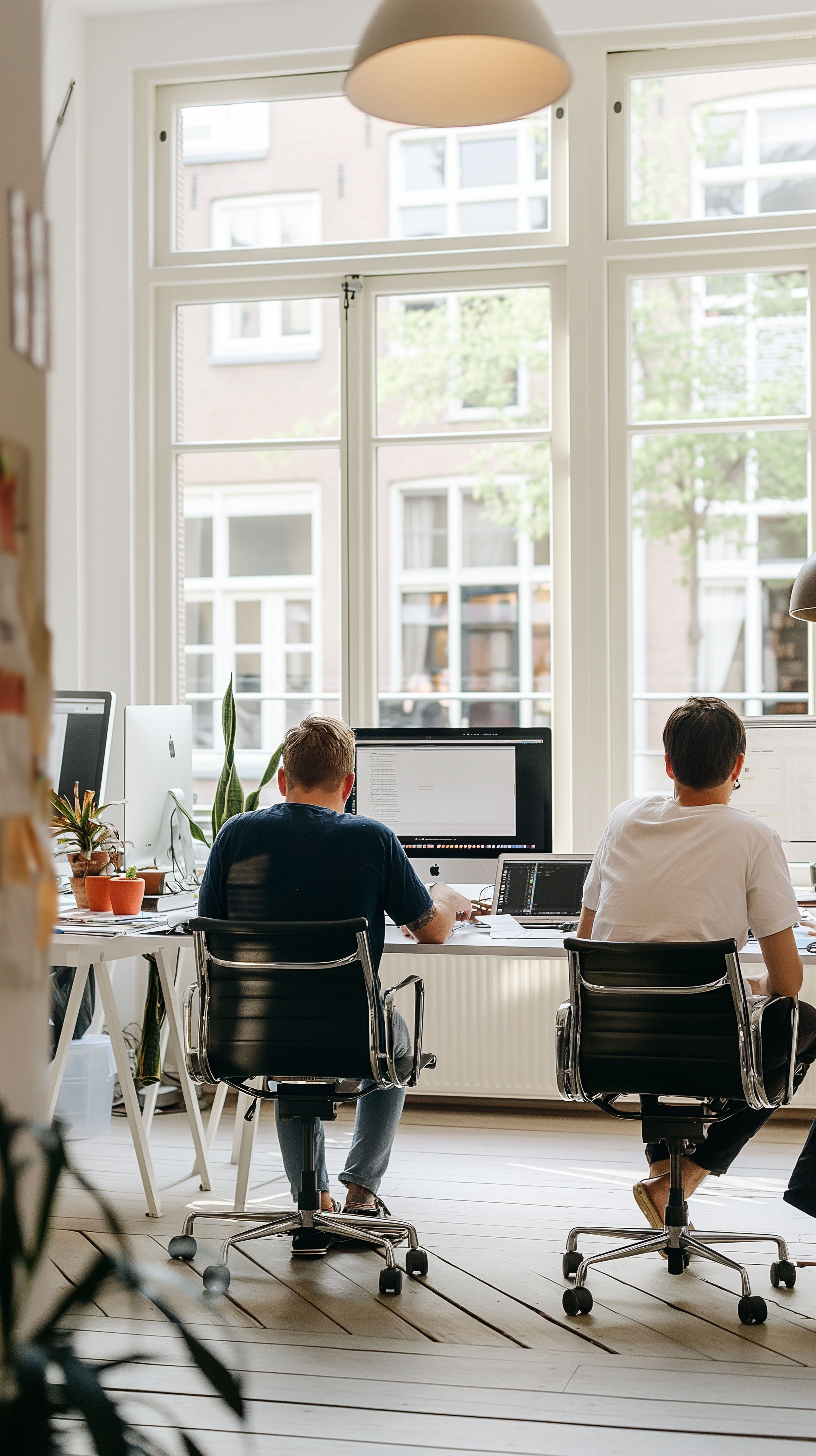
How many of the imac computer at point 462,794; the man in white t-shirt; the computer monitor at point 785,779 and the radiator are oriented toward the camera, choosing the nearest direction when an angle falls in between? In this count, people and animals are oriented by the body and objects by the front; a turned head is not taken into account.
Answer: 3

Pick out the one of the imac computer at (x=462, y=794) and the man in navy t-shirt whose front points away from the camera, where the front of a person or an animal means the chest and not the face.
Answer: the man in navy t-shirt

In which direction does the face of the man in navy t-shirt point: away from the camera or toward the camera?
away from the camera

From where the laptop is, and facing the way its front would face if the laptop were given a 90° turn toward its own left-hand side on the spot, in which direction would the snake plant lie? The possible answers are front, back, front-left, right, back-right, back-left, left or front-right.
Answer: back-left

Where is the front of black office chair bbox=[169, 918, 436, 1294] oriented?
away from the camera

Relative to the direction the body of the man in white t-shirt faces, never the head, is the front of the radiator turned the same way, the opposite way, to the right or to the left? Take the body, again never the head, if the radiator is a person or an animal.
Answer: the opposite way

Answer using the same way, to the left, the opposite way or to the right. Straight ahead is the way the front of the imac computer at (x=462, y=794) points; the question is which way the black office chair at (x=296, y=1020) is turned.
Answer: the opposite way

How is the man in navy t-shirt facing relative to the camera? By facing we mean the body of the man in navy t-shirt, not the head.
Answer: away from the camera

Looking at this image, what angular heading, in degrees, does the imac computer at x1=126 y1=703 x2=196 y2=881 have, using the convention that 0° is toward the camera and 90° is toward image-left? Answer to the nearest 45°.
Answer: approximately 135°
